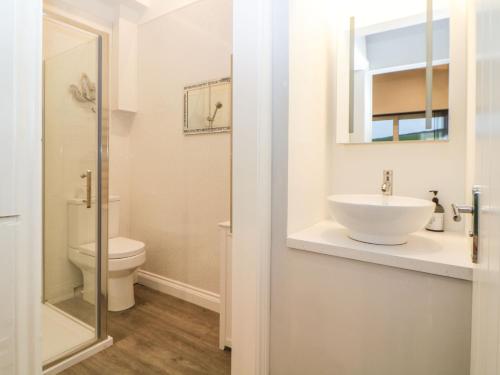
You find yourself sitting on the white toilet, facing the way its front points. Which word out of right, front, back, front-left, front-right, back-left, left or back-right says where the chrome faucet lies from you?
front

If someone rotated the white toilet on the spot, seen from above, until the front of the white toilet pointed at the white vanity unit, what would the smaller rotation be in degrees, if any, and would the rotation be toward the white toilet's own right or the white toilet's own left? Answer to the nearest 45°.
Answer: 0° — it already faces it

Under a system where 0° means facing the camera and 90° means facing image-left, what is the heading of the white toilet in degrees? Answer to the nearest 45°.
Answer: approximately 315°

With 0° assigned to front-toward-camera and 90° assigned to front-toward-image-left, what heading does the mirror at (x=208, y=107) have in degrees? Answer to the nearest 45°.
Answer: approximately 45°

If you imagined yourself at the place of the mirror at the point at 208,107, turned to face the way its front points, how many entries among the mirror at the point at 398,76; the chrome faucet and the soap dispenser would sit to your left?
3

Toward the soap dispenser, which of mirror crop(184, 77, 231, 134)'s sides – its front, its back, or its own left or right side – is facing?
left

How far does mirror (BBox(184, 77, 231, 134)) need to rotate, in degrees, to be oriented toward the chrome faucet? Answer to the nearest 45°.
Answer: approximately 90° to its left

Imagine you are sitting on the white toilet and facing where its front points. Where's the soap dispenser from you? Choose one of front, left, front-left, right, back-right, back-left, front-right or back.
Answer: front

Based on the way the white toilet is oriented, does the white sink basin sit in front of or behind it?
in front

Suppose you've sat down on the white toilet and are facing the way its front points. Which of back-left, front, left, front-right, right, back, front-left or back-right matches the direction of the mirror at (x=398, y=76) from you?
front
